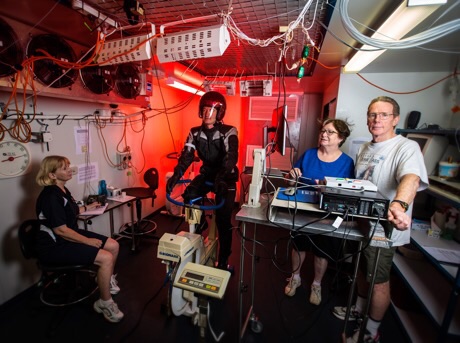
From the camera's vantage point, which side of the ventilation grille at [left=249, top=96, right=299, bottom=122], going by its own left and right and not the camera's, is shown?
front

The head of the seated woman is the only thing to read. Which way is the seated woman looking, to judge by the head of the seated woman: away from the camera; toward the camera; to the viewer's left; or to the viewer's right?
to the viewer's right

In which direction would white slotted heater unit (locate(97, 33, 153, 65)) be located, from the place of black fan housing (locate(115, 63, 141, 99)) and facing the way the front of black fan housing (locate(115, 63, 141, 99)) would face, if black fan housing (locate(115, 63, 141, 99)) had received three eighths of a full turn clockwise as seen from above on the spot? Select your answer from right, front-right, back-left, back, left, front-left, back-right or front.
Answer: left

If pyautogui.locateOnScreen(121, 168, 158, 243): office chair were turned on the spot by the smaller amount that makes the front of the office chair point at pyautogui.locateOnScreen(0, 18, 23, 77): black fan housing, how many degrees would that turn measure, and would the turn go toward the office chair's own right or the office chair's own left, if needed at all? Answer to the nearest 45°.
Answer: approximately 45° to the office chair's own left

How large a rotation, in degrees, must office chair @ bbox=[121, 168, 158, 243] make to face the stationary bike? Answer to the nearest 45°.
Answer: approximately 90° to its left

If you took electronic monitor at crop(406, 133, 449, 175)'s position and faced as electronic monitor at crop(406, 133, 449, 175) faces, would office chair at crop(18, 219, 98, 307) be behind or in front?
in front

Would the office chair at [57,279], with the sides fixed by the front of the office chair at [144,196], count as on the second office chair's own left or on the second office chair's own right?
on the second office chair's own left

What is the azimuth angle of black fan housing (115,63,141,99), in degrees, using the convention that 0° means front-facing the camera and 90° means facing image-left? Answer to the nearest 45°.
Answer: approximately 315°

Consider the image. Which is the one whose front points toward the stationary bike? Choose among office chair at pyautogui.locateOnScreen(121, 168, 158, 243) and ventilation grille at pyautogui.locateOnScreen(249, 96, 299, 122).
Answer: the ventilation grille

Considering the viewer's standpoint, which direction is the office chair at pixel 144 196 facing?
facing to the left of the viewer

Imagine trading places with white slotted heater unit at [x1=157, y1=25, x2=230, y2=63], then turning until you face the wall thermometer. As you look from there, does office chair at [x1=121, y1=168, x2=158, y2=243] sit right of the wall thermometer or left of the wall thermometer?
right

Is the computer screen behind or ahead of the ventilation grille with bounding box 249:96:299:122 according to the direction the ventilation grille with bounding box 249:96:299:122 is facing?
ahead

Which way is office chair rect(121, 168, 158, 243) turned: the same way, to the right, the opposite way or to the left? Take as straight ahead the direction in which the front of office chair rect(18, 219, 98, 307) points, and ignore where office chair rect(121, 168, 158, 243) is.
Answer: the opposite way

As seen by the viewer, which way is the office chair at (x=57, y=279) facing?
to the viewer's right
